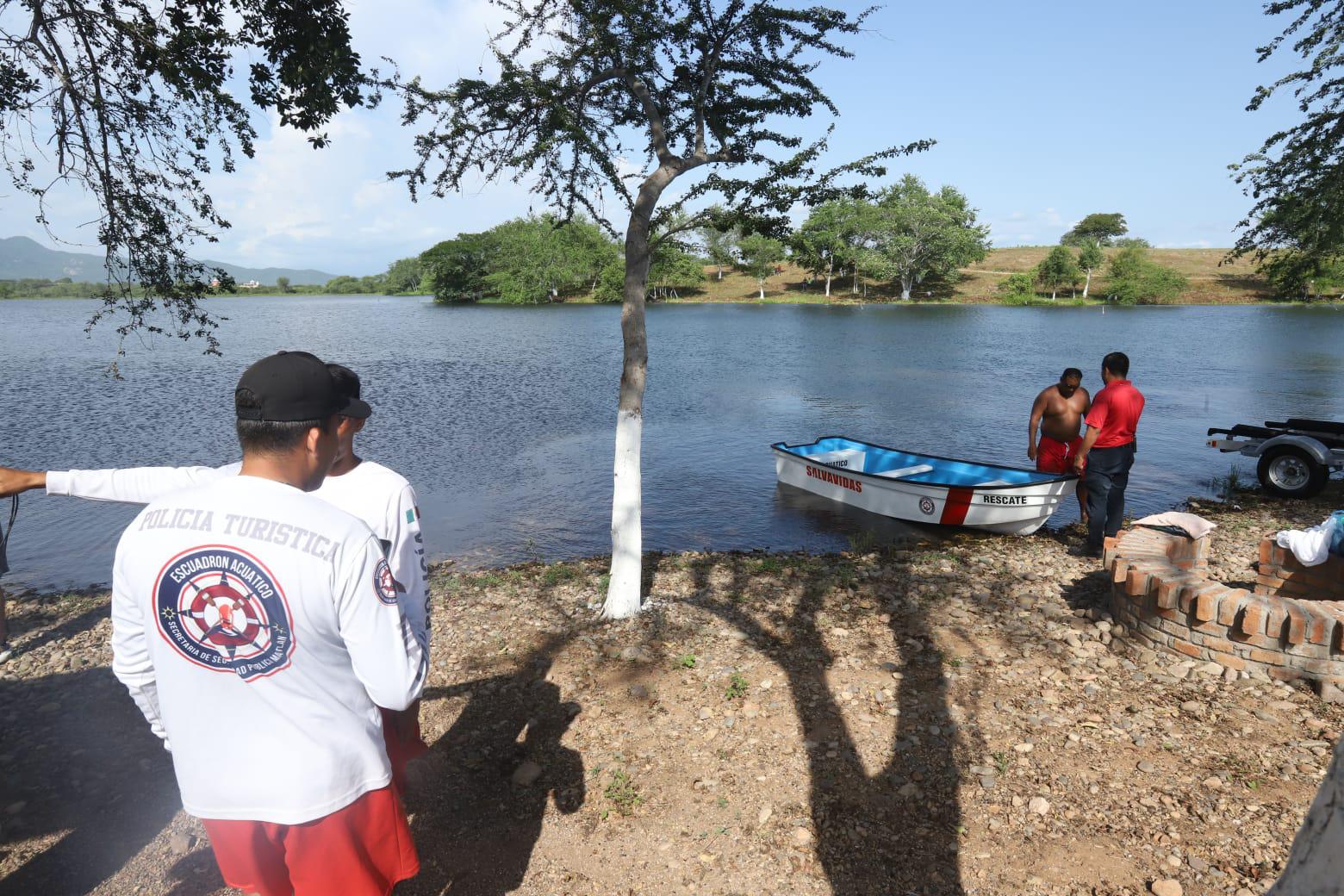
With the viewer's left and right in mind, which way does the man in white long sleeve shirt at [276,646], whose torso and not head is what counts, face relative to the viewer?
facing away from the viewer and to the right of the viewer

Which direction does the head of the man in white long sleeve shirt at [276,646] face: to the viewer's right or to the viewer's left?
to the viewer's right

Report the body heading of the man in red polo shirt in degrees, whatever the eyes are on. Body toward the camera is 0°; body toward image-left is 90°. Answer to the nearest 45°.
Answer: approximately 135°

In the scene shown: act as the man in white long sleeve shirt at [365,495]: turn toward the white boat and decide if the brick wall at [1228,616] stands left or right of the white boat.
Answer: right
